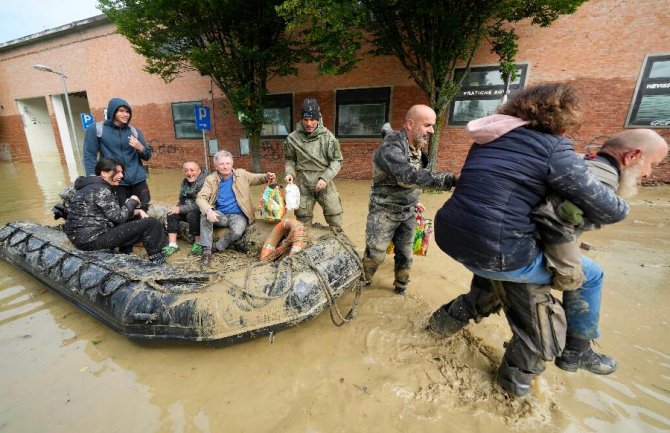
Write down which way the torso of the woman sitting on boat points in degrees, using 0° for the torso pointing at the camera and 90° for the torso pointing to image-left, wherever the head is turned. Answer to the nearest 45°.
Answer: approximately 270°

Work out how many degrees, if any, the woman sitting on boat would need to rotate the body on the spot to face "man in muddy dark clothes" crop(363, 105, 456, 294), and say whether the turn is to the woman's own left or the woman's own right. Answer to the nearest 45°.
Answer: approximately 45° to the woman's own right

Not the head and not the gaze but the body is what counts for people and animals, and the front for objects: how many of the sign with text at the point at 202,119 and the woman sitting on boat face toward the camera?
1

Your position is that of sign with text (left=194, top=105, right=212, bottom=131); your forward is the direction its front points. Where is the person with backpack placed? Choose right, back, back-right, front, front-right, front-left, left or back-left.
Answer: front

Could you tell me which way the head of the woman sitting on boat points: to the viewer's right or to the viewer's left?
to the viewer's right

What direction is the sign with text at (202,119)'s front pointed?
toward the camera

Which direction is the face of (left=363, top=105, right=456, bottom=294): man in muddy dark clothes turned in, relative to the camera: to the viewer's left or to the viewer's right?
to the viewer's right
